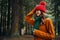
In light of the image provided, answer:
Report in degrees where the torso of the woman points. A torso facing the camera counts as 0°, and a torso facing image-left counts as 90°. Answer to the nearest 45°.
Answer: approximately 45°
